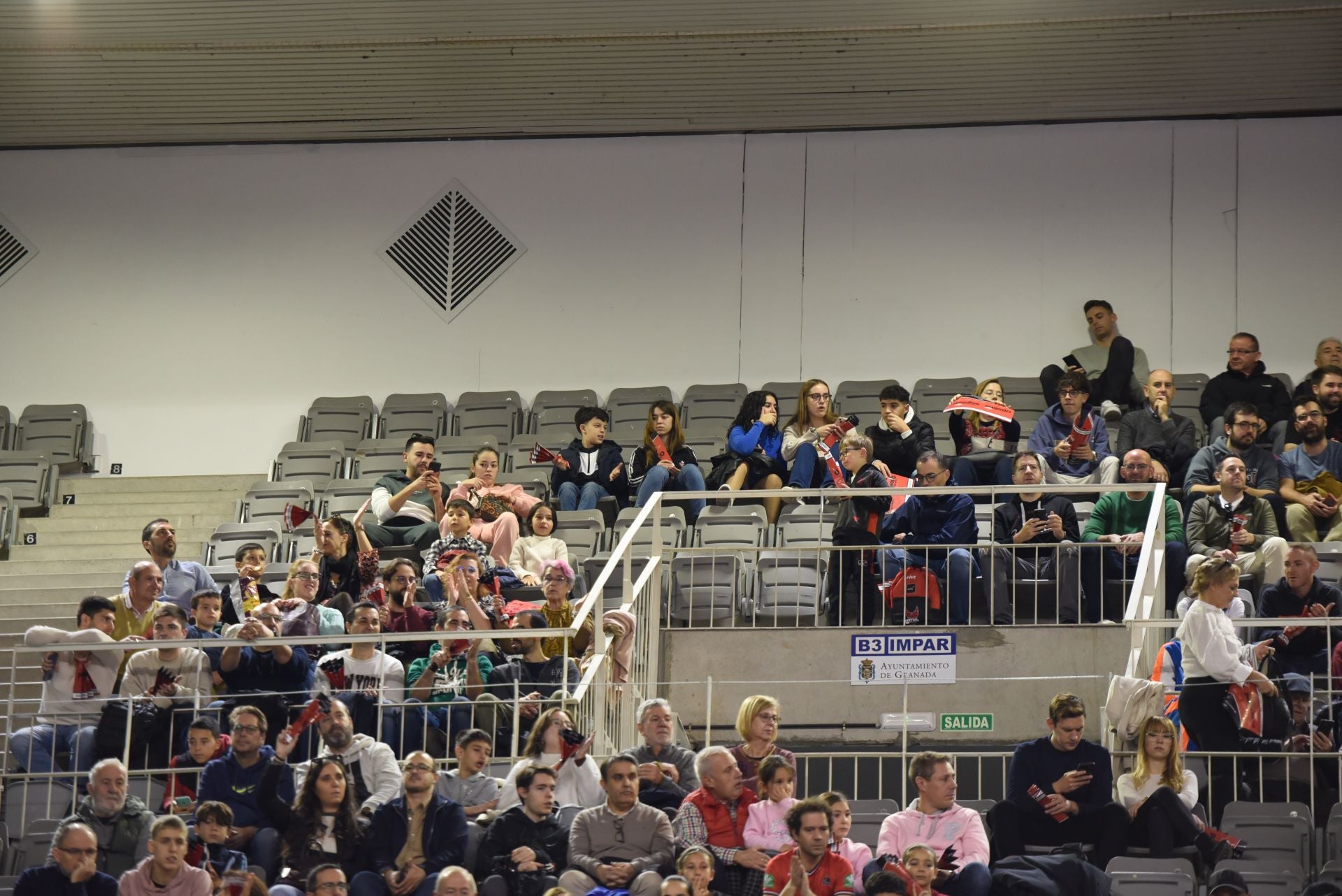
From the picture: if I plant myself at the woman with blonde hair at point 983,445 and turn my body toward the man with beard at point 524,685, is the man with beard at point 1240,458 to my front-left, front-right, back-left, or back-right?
back-left

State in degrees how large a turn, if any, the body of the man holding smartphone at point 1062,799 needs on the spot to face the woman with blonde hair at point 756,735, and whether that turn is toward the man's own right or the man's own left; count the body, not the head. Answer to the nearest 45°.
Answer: approximately 90° to the man's own right

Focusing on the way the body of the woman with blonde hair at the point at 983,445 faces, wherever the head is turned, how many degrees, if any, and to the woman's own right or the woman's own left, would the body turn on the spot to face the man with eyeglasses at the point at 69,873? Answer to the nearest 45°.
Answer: approximately 45° to the woman's own right

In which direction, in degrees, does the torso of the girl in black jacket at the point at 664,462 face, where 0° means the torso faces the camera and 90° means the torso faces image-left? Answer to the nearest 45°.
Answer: approximately 0°

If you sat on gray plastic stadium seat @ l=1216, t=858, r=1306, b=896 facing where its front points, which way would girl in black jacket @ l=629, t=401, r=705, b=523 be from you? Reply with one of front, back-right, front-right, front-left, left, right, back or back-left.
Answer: back-right

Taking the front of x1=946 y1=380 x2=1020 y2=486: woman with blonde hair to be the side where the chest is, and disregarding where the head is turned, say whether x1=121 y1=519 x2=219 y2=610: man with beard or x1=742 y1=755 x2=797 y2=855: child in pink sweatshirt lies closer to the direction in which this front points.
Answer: the child in pink sweatshirt

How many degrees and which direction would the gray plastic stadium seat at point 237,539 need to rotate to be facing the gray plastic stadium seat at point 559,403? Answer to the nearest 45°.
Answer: approximately 135° to its left

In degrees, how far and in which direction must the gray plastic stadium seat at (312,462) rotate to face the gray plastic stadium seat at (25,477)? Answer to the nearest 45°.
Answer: approximately 90° to its right
